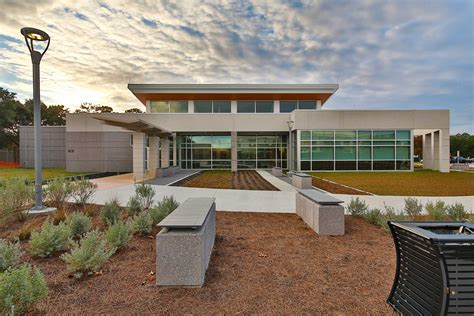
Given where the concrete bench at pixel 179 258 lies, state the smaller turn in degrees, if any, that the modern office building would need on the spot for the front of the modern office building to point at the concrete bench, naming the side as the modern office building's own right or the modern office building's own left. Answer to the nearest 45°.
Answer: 0° — it already faces it

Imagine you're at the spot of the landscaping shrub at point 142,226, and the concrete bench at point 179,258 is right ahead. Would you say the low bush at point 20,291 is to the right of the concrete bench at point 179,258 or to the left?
right

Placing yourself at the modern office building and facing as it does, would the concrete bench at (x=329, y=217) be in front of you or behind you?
in front

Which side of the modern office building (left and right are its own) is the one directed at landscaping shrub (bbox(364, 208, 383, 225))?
front

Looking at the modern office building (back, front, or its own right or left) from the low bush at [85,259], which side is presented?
front

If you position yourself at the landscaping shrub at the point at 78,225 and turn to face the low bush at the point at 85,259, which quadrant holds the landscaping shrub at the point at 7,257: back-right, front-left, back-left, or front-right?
front-right

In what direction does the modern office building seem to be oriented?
toward the camera

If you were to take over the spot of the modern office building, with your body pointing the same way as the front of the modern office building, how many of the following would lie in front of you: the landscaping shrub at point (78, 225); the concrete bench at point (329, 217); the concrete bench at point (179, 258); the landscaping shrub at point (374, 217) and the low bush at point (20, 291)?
5

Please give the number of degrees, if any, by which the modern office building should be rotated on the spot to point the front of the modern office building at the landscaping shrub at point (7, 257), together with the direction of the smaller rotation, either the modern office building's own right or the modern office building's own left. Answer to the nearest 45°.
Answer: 0° — it already faces it

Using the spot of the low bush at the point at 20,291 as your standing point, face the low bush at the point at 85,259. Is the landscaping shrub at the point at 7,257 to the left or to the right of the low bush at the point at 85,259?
left

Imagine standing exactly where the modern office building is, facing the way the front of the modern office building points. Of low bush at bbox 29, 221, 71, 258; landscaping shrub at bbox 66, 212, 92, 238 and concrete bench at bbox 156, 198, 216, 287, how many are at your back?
0

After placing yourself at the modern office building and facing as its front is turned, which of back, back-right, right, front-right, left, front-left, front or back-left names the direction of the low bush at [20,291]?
front

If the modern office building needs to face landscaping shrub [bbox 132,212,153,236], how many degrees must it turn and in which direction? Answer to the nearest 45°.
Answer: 0° — it already faces it

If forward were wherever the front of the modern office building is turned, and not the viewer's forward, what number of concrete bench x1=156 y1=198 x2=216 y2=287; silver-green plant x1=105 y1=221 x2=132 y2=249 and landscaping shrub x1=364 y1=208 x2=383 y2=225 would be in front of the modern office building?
3
